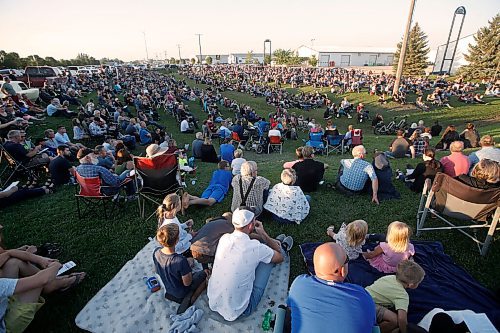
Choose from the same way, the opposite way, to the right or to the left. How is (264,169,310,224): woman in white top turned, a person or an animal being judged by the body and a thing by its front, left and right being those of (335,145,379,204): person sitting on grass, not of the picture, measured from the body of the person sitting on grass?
the same way

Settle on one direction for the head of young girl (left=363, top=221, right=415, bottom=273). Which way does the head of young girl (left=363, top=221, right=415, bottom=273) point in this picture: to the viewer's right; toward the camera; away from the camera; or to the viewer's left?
away from the camera

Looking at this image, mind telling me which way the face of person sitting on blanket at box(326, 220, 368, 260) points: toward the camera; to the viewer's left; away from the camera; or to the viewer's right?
away from the camera

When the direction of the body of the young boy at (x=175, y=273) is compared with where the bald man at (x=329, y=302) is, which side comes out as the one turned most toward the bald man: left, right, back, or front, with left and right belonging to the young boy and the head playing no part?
right

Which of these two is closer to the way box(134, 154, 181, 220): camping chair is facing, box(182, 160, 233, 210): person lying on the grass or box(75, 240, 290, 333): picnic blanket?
the person lying on the grass

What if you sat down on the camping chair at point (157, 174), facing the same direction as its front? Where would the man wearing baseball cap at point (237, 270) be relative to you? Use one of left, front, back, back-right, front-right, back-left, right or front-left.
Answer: back

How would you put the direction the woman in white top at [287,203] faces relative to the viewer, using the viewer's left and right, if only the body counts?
facing away from the viewer

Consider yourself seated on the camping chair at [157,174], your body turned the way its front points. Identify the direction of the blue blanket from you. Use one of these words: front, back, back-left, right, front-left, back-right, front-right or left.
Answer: back-right

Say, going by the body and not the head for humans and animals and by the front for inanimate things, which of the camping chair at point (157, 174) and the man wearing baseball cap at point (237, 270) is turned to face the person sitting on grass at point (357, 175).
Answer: the man wearing baseball cap

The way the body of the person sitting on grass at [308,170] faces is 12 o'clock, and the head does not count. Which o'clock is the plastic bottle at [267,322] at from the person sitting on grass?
The plastic bottle is roughly at 6 o'clock from the person sitting on grass.

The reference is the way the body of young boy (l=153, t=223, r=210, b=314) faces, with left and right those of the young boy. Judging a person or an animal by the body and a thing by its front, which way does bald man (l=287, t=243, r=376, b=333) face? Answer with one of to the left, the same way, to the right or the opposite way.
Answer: the same way

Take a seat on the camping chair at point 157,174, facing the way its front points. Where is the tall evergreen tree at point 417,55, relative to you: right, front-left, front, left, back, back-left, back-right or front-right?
front-right

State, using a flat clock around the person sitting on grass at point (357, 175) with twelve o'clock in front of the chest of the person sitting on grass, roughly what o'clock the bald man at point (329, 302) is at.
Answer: The bald man is roughly at 6 o'clock from the person sitting on grass.

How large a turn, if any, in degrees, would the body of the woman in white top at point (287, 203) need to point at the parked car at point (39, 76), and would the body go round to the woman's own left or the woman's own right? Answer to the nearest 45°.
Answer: approximately 45° to the woman's own left

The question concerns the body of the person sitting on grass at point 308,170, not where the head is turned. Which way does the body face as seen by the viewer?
away from the camera

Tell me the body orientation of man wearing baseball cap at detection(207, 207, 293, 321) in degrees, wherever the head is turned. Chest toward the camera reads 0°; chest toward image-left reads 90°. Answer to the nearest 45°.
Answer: approximately 225°

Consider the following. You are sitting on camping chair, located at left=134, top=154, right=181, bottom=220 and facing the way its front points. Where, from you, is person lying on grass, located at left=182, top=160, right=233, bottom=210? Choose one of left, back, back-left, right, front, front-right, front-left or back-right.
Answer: right

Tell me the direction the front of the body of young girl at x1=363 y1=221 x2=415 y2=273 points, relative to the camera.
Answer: away from the camera
